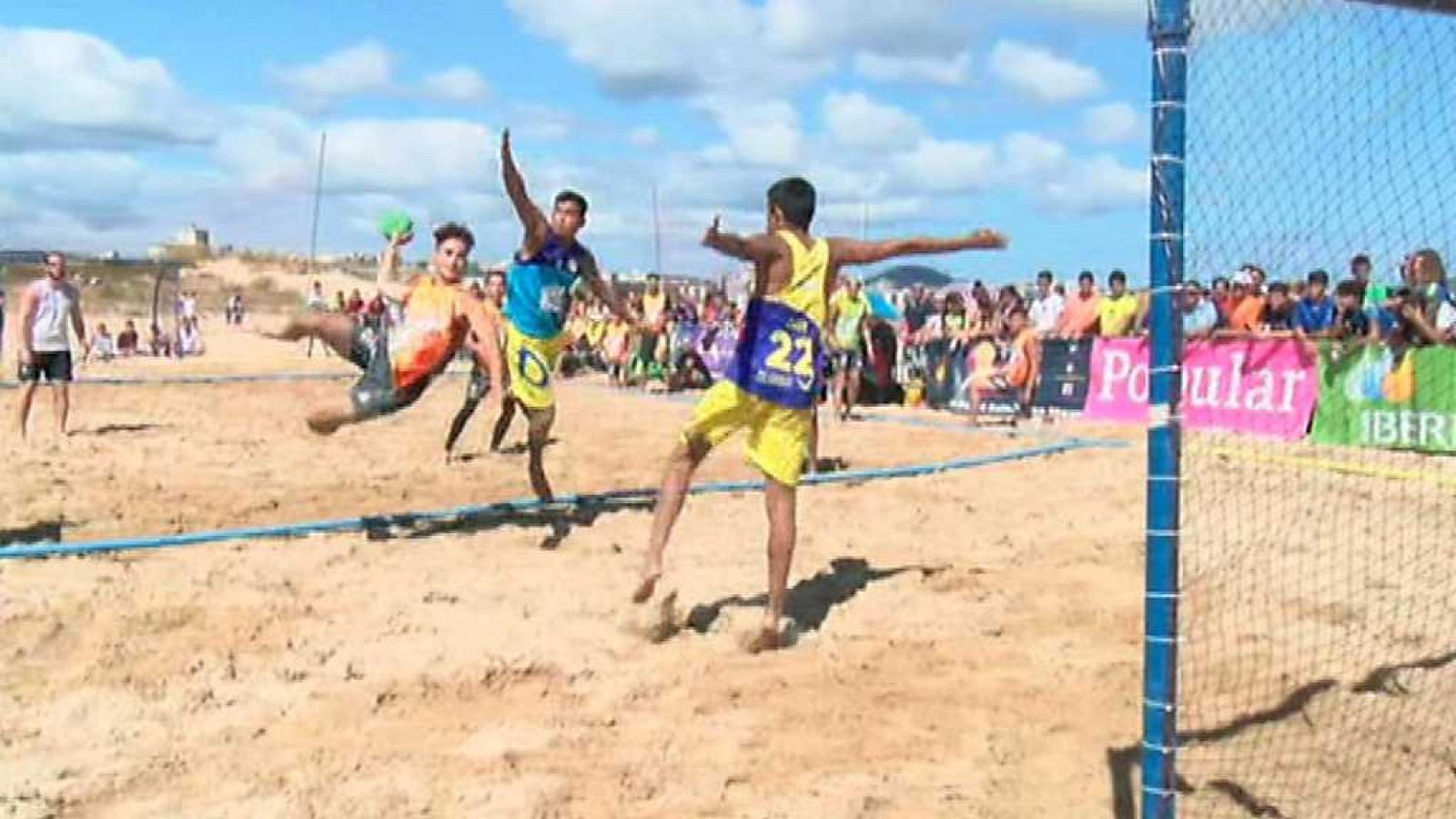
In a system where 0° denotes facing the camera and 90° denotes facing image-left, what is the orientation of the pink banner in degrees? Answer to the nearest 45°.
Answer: approximately 0°

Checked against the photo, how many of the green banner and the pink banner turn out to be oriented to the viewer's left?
0

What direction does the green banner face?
toward the camera

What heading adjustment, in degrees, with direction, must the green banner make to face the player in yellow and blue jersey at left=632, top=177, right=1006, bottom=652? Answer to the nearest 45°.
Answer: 0° — it already faces them

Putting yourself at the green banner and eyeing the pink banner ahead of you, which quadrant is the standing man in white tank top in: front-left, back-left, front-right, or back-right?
front-left

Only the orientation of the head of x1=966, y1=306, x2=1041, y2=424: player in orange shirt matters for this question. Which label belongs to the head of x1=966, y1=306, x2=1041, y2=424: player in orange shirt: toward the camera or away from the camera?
toward the camera

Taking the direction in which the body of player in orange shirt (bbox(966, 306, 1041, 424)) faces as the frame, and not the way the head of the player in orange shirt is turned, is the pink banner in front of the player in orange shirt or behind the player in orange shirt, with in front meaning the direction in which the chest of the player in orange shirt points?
behind
